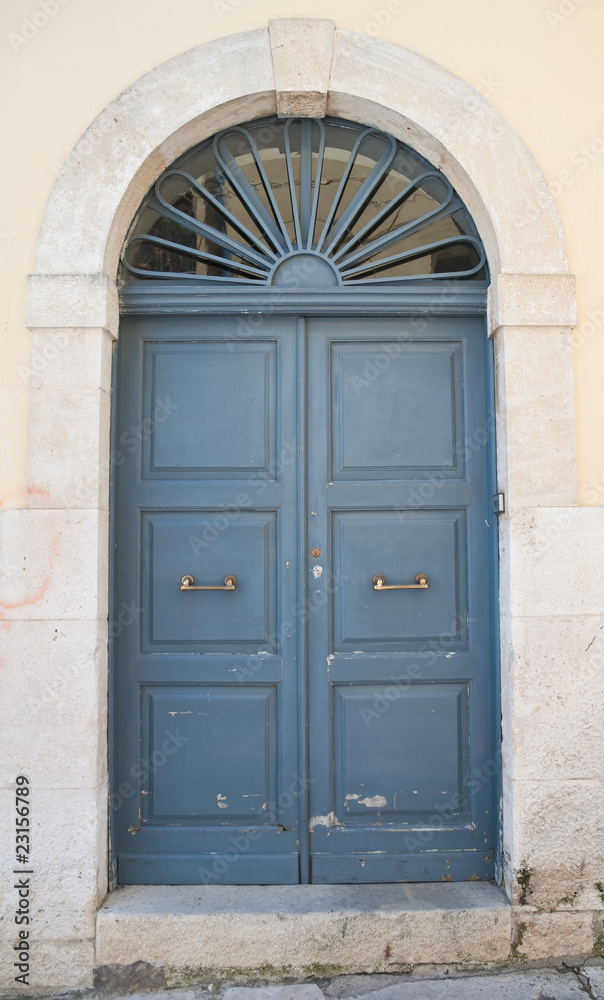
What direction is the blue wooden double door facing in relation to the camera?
toward the camera

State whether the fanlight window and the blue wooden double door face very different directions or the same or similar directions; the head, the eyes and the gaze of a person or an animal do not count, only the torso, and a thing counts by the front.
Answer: same or similar directions

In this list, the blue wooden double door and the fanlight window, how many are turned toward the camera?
2

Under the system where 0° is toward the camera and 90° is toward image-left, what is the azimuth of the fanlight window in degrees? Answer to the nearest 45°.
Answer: approximately 0°
